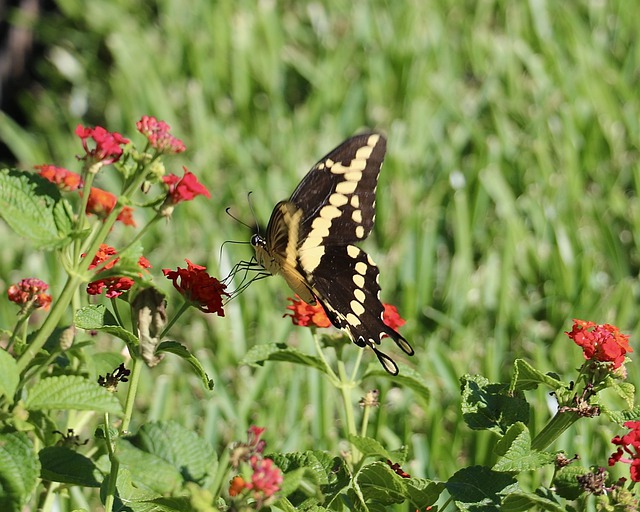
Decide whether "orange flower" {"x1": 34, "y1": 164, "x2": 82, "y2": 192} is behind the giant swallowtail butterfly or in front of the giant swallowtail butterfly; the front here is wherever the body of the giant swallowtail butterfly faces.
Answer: in front

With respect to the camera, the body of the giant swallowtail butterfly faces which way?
to the viewer's left
